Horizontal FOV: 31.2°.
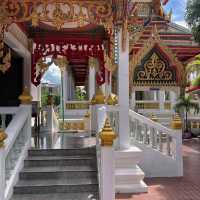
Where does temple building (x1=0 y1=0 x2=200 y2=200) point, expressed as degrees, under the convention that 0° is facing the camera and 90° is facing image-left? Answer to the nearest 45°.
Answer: approximately 0°

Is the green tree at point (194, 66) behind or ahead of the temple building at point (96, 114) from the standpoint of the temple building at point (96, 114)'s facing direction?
behind

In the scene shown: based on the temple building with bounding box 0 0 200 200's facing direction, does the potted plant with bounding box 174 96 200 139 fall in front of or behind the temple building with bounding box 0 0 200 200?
behind

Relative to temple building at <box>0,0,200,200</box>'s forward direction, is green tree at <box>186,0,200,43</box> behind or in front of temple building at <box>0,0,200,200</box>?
behind
